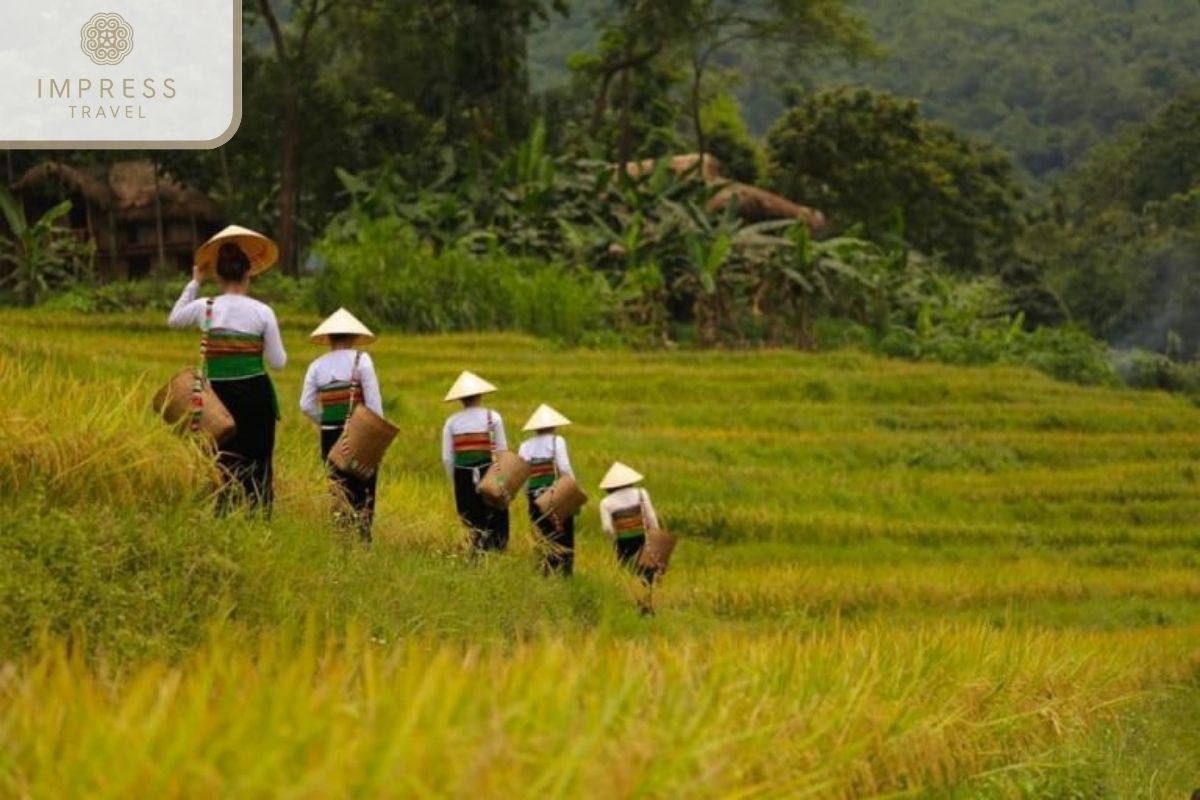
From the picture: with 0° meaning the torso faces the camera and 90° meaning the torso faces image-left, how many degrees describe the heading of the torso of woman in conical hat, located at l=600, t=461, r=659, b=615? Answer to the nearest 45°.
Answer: approximately 180°

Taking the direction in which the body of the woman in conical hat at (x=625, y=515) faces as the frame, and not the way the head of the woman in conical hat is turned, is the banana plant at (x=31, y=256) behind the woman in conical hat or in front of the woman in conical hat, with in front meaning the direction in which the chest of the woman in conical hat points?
in front

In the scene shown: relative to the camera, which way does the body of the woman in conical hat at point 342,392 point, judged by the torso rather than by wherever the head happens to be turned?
away from the camera

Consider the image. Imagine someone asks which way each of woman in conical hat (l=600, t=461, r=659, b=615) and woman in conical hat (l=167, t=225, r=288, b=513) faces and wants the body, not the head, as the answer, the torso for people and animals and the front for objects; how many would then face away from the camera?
2

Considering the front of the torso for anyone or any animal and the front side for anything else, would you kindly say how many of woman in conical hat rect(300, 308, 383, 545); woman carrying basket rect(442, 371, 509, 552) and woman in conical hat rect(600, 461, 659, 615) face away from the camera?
3

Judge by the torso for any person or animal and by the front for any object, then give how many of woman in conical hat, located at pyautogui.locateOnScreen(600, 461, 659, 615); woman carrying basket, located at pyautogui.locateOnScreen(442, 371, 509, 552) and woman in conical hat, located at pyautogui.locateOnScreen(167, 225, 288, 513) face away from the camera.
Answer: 3

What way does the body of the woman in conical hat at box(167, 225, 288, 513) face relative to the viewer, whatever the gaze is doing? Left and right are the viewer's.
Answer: facing away from the viewer

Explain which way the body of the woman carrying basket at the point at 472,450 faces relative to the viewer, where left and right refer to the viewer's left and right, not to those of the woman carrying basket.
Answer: facing away from the viewer

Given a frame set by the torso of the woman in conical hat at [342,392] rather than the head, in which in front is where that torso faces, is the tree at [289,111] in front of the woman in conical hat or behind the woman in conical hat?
in front

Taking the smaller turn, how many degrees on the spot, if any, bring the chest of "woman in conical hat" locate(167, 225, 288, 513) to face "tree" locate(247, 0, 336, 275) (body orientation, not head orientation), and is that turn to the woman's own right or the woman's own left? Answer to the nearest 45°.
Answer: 0° — they already face it

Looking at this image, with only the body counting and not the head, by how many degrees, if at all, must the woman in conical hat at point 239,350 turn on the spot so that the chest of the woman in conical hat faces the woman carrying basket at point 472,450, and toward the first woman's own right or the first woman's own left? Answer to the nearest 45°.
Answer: approximately 45° to the first woman's own right

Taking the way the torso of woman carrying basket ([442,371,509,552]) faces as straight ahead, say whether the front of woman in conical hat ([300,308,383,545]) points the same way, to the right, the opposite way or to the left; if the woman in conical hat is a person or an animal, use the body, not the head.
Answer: the same way

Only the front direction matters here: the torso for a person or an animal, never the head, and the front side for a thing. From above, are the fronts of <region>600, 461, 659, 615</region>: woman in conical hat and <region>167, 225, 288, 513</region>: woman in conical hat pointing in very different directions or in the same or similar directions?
same or similar directions

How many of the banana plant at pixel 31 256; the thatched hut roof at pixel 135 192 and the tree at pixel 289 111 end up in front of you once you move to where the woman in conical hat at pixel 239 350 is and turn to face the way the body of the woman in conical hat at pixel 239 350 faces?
3
